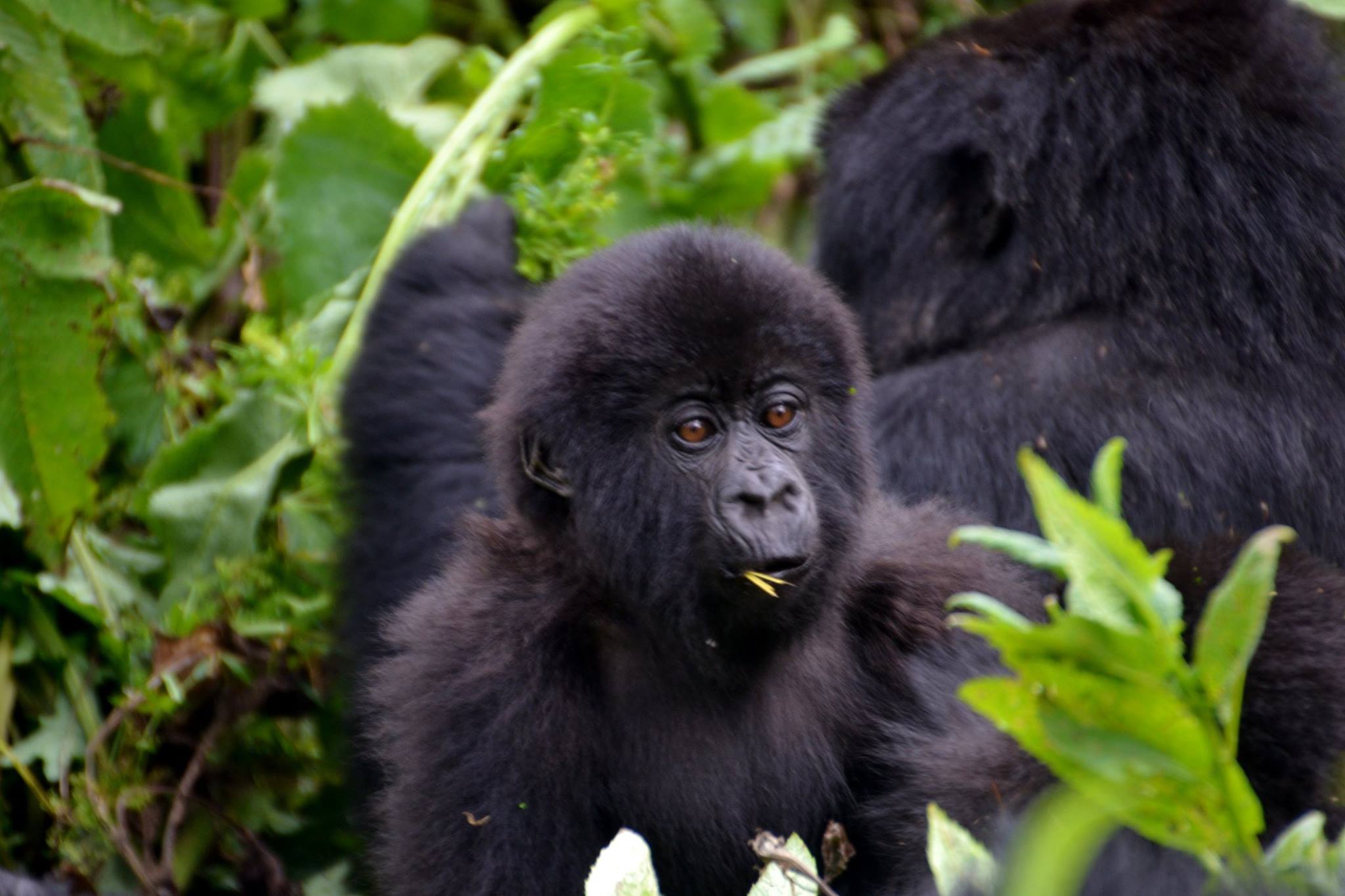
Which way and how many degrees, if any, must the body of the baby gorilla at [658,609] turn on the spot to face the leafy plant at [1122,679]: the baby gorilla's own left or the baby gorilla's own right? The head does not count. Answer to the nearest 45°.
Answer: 0° — it already faces it

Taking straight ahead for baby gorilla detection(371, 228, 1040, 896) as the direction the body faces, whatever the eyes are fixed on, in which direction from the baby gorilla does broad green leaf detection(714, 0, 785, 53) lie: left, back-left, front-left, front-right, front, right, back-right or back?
back-left

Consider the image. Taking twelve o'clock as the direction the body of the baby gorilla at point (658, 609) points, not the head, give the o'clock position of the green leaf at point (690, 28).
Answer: The green leaf is roughly at 7 o'clock from the baby gorilla.

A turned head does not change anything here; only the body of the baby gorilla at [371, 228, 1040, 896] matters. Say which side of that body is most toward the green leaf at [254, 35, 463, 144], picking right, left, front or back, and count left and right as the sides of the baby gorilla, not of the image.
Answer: back

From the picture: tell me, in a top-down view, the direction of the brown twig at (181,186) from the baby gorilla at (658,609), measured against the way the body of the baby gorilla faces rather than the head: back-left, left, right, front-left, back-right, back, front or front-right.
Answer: back

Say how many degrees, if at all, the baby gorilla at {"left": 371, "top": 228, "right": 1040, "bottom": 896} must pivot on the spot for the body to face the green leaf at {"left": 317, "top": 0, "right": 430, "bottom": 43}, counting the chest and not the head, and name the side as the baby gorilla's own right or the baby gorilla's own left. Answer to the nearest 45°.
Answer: approximately 180°

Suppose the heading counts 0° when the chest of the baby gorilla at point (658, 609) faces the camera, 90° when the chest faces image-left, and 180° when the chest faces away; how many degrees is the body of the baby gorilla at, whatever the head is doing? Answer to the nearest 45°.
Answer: approximately 315°
